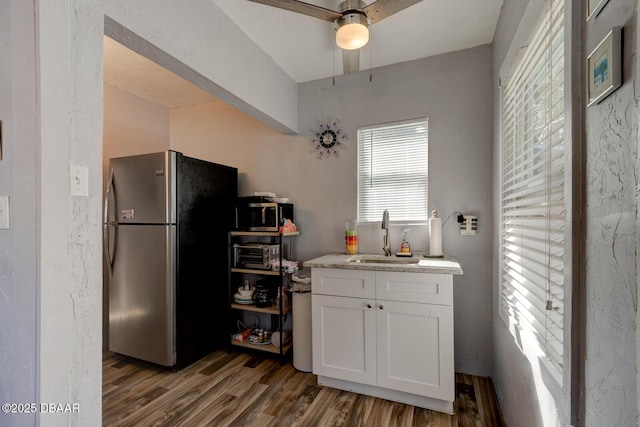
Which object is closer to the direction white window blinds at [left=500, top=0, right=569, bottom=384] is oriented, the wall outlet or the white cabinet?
the white cabinet

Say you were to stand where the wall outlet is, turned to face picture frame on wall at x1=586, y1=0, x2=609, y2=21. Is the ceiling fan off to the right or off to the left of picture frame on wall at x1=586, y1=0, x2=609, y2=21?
right

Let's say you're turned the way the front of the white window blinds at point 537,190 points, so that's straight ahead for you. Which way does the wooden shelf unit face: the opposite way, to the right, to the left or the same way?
to the left

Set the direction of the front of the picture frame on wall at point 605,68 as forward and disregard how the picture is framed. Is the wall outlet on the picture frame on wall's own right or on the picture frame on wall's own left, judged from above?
on the picture frame on wall's own right

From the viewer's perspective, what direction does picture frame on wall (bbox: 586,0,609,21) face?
to the viewer's left

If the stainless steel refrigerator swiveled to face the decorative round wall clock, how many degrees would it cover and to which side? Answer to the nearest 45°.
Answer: approximately 135° to its left

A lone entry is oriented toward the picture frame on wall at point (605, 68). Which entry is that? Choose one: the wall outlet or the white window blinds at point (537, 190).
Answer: the wall outlet

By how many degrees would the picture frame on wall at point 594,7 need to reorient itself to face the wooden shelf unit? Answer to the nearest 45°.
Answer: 0° — it already faces it

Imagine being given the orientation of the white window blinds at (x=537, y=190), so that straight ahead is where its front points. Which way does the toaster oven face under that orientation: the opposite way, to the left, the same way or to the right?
to the left

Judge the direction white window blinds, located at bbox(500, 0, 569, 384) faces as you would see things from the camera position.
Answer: facing to the left of the viewer

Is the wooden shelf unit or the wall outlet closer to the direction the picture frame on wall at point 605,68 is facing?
the wooden shelf unit

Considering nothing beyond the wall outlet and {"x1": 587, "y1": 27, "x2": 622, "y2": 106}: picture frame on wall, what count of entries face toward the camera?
1

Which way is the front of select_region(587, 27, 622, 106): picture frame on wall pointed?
to the viewer's left

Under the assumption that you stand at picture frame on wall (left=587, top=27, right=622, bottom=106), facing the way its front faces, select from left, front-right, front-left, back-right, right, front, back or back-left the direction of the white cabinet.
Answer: front-right

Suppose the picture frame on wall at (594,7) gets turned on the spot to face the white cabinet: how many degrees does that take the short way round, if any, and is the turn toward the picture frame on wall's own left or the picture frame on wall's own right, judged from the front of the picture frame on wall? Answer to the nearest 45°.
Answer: approximately 45° to the picture frame on wall's own right

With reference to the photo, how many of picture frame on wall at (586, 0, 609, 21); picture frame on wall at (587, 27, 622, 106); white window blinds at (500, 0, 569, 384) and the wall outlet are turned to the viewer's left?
3
